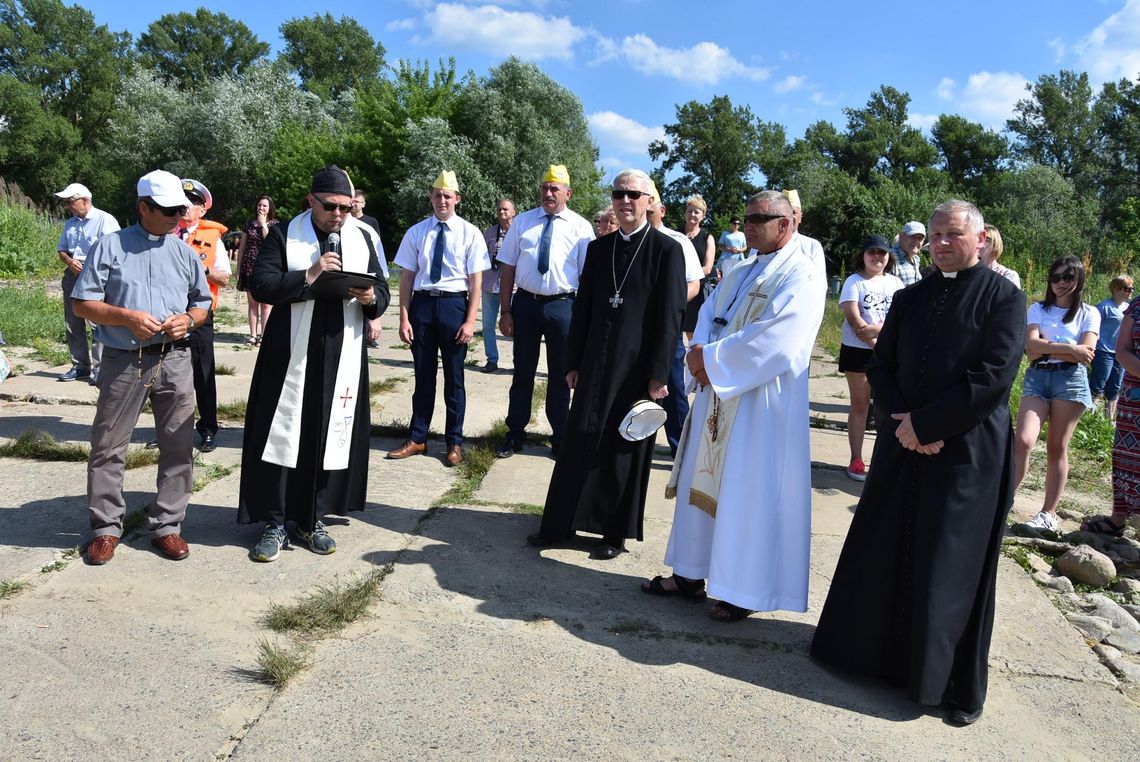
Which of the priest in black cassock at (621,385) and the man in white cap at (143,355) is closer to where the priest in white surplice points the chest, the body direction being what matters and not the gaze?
the man in white cap

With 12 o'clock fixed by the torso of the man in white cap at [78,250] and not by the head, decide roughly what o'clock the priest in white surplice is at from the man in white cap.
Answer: The priest in white surplice is roughly at 10 o'clock from the man in white cap.

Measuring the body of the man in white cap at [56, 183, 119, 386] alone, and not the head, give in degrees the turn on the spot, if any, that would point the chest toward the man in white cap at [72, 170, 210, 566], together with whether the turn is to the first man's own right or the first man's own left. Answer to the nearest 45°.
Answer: approximately 45° to the first man's own left

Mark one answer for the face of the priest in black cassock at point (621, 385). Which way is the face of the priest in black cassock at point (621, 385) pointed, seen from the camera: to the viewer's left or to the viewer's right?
to the viewer's left

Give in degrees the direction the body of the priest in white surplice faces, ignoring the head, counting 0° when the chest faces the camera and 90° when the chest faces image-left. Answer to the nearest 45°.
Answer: approximately 45°

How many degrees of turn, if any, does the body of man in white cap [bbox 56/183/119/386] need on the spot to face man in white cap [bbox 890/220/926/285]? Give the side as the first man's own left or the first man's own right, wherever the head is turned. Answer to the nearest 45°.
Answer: approximately 90° to the first man's own left

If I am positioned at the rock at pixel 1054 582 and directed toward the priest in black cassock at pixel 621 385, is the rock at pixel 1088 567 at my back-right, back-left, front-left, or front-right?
back-right

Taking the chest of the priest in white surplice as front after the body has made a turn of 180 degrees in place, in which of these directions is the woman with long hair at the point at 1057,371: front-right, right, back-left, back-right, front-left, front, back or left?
front

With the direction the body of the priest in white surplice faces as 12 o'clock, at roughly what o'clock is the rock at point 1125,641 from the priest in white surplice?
The rock is roughly at 7 o'clock from the priest in white surplice.
